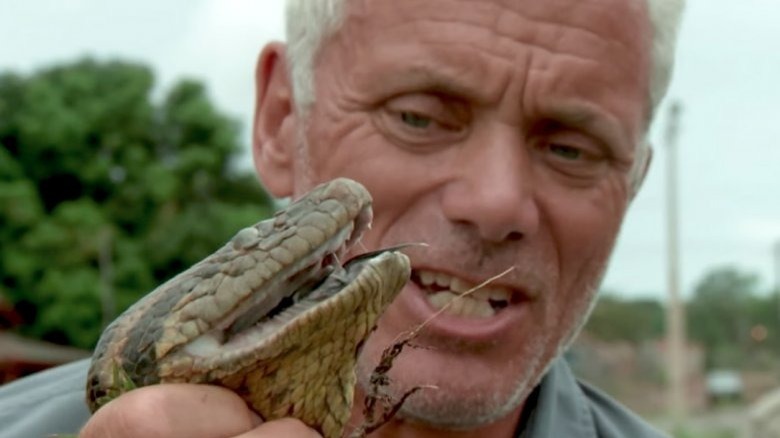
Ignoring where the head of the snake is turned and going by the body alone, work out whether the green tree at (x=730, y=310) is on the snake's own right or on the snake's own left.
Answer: on the snake's own left

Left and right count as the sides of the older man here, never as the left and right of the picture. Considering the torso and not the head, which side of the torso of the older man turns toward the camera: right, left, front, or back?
front

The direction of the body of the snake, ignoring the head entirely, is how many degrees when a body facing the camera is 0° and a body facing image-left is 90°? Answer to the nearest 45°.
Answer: approximately 270°
